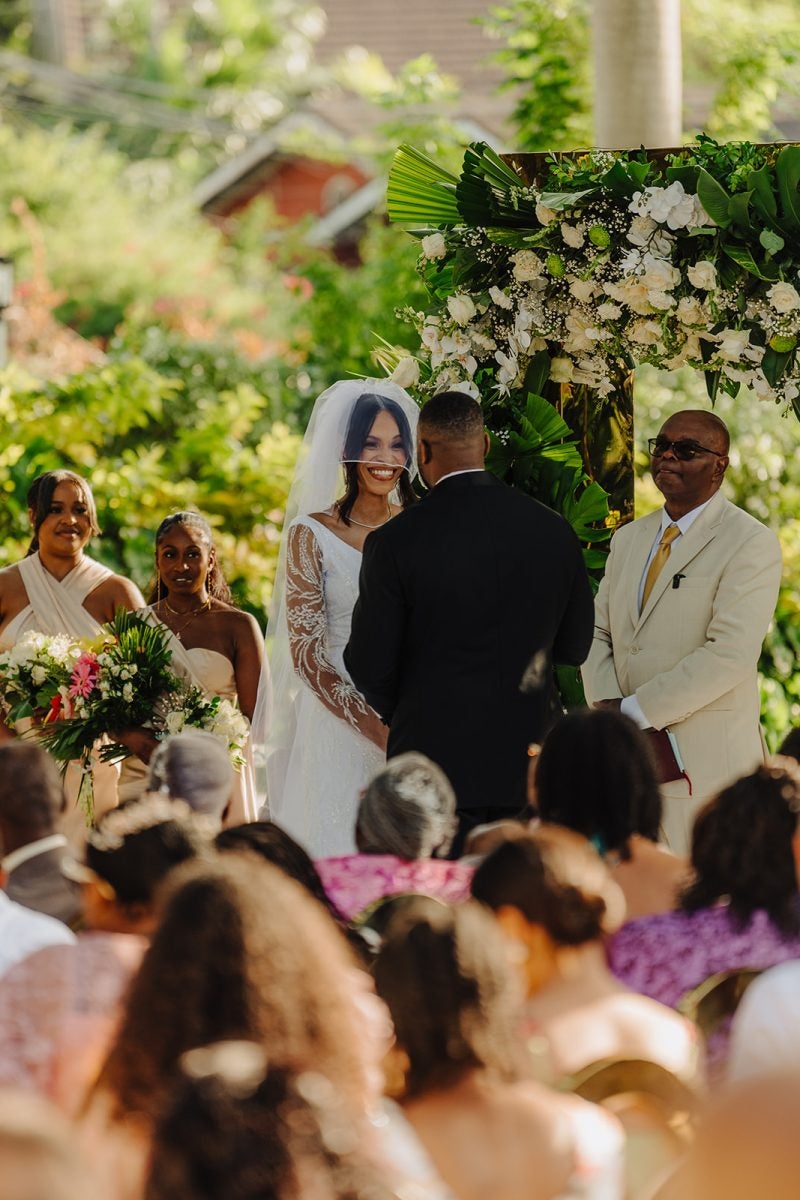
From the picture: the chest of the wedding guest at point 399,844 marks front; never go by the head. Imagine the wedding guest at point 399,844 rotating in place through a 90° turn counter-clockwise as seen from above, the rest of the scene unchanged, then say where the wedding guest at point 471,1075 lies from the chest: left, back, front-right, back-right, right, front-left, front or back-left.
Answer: left

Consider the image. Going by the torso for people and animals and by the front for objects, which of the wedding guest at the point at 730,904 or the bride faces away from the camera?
the wedding guest

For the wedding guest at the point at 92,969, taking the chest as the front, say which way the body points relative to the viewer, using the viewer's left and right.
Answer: facing away from the viewer and to the left of the viewer

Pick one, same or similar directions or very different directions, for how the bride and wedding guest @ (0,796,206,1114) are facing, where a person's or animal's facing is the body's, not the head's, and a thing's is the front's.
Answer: very different directions

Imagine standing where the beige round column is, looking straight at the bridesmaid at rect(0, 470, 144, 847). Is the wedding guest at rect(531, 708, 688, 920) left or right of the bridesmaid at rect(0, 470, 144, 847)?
left

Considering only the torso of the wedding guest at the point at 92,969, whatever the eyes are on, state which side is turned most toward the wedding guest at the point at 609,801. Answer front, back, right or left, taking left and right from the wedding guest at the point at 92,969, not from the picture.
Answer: right

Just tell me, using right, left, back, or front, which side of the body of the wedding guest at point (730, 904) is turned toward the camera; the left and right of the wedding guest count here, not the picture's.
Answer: back

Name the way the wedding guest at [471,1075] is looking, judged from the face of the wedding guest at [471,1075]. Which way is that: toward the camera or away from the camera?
away from the camera

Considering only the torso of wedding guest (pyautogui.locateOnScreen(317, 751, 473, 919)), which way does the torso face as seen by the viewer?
away from the camera

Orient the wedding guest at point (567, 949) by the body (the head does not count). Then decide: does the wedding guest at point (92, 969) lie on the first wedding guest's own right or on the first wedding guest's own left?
on the first wedding guest's own left

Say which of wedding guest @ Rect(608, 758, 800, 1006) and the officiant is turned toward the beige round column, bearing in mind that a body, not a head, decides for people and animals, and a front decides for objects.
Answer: the wedding guest

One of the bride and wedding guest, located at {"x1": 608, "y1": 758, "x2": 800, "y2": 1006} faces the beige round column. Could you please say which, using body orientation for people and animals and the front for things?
the wedding guest

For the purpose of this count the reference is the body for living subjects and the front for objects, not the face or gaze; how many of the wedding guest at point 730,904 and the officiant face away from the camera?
1

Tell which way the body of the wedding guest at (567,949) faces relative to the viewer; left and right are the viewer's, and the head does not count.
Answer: facing away from the viewer and to the left of the viewer

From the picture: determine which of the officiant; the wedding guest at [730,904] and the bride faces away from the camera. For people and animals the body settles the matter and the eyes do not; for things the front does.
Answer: the wedding guest

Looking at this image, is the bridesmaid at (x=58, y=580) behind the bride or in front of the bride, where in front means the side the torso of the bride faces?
behind

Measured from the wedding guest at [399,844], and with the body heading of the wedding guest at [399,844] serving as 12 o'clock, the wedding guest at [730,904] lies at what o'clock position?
the wedding guest at [730,904] is roughly at 4 o'clock from the wedding guest at [399,844].
